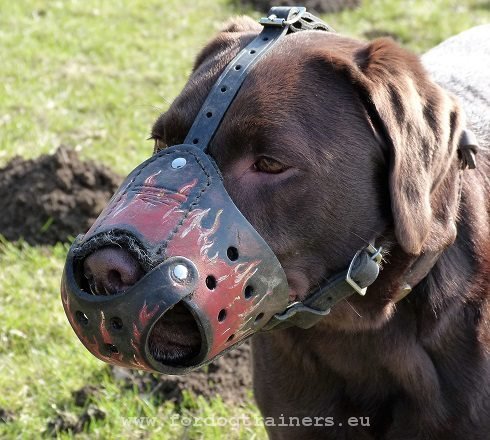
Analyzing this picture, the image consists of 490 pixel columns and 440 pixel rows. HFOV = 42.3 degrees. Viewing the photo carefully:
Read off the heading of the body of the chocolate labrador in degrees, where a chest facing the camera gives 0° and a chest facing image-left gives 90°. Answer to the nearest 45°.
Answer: approximately 45°
